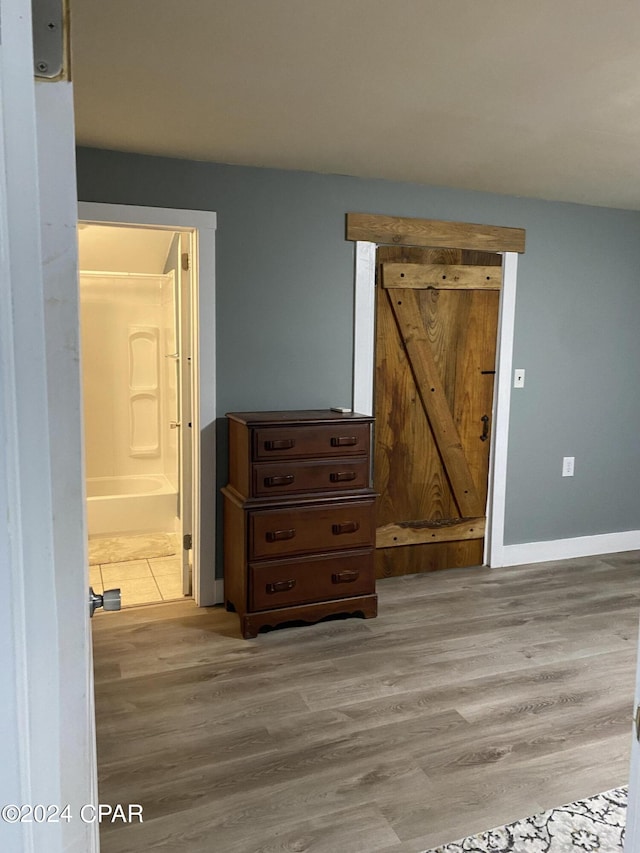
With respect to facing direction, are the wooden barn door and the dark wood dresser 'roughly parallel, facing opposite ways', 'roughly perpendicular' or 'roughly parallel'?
roughly parallel

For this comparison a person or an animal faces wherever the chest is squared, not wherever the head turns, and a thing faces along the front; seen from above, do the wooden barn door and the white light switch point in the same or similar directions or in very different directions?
same or similar directions

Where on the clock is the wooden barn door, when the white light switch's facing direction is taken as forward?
The wooden barn door is roughly at 2 o'clock from the white light switch.

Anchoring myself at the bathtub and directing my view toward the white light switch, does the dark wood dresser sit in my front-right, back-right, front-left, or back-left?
front-right

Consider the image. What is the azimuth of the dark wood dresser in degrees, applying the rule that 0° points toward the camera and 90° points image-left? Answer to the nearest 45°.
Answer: approximately 0°

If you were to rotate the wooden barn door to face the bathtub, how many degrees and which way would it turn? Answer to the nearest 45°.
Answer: approximately 90° to its right

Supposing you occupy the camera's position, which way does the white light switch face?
facing the viewer

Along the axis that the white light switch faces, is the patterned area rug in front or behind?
in front

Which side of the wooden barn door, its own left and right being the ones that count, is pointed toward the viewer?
front

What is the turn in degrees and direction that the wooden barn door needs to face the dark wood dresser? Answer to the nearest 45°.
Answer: approximately 45° to its right

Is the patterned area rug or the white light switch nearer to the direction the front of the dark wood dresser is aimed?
the patterned area rug

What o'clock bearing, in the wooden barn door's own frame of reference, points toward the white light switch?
The white light switch is roughly at 8 o'clock from the wooden barn door.

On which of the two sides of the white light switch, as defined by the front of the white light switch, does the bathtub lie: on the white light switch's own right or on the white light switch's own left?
on the white light switch's own right

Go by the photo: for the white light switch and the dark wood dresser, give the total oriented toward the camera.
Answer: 2

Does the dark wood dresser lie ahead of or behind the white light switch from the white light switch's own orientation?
ahead
